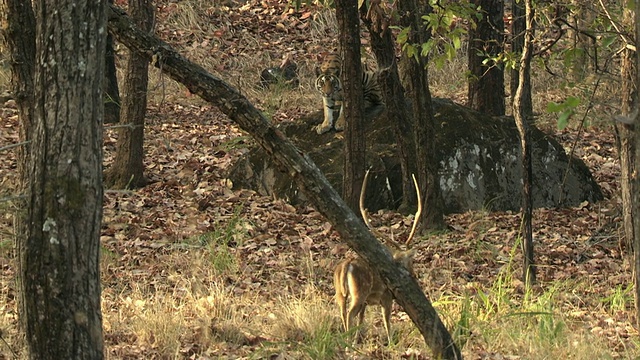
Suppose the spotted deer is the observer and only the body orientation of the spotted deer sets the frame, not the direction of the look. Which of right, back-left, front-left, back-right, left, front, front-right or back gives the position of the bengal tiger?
front-left

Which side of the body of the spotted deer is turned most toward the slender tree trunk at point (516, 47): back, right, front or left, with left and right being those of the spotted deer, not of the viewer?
front

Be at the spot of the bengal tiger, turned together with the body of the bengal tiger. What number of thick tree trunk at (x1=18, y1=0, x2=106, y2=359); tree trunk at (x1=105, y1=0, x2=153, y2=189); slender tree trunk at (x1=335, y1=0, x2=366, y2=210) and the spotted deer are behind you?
0

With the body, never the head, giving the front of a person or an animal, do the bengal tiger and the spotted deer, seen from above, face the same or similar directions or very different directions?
very different directions

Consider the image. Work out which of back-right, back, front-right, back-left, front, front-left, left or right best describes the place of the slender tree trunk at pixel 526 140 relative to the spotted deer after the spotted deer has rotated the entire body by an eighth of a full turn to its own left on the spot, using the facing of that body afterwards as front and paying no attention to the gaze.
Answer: front-right

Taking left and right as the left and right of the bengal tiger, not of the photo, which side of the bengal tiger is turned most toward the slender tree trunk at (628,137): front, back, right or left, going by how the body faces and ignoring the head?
left

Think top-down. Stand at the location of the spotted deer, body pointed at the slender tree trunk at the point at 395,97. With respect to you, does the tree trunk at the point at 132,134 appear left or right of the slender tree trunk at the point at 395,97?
left

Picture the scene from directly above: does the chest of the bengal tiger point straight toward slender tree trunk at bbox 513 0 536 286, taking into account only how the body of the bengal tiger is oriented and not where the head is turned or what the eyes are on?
no

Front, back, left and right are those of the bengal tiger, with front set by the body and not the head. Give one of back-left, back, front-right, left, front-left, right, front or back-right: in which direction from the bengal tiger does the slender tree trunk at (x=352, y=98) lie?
front-left

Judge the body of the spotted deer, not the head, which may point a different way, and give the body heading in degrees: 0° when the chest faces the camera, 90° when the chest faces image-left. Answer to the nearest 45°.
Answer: approximately 225°

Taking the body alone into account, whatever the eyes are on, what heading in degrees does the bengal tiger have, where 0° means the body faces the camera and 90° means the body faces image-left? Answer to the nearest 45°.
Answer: approximately 45°

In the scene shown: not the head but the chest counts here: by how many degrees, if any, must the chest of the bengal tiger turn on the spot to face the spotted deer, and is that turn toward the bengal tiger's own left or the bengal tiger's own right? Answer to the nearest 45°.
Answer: approximately 45° to the bengal tiger's own left
